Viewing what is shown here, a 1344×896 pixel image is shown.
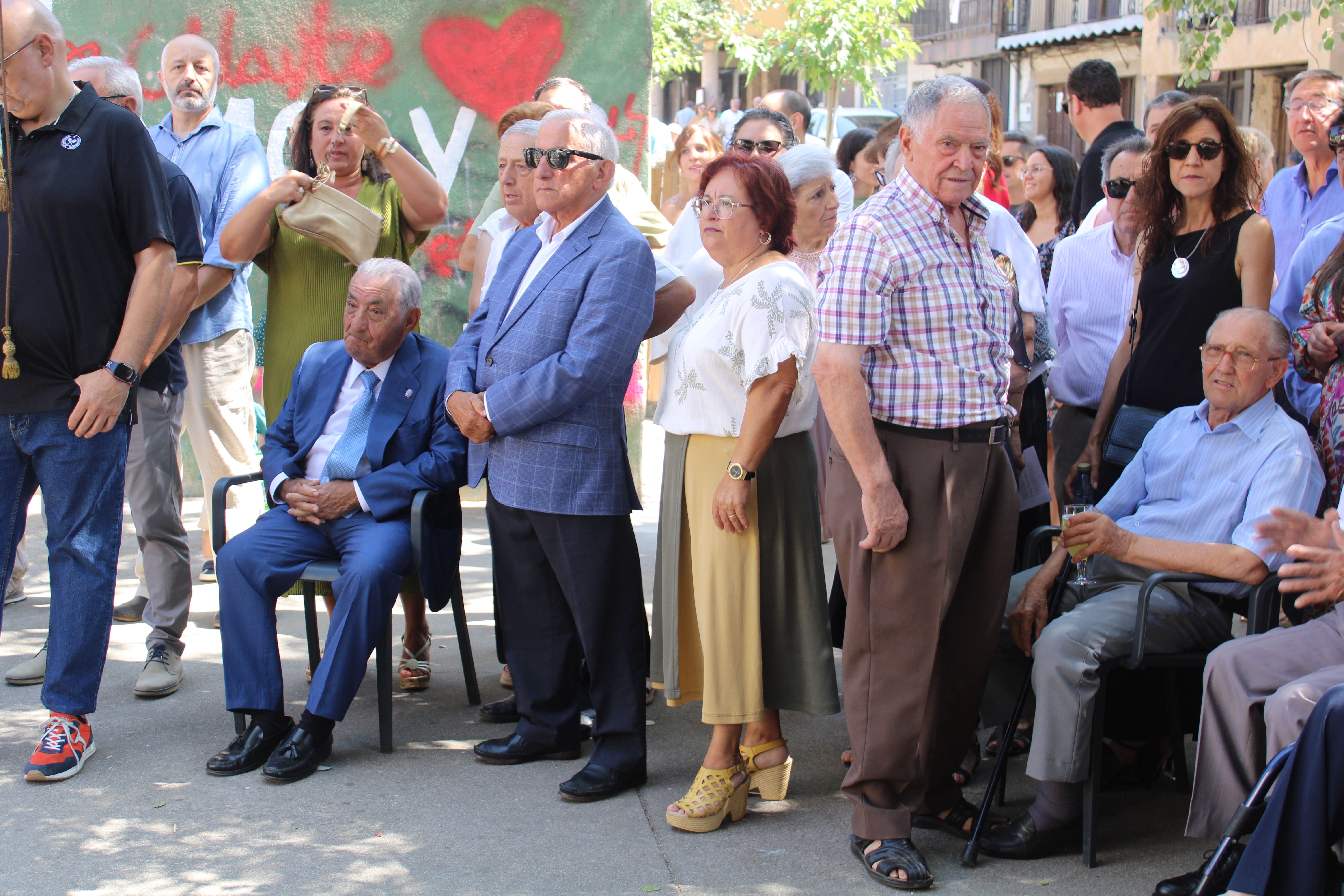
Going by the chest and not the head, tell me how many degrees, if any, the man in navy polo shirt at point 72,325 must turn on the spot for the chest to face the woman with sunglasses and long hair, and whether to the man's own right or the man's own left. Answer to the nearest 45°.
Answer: approximately 135° to the man's own left

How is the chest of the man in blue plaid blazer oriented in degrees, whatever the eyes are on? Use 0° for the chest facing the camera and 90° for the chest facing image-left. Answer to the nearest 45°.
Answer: approximately 45°

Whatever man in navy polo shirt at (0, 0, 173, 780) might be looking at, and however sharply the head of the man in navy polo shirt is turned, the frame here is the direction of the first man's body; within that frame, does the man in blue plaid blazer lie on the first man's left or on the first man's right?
on the first man's left

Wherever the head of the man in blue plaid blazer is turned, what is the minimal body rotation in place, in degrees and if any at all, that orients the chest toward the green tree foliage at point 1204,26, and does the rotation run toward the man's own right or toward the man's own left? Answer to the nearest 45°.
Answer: approximately 180°

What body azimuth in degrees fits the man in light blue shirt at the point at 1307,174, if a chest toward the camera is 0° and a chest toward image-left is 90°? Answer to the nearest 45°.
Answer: approximately 0°

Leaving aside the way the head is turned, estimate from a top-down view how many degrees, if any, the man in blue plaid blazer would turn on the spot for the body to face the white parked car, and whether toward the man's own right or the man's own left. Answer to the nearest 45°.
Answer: approximately 135° to the man's own right

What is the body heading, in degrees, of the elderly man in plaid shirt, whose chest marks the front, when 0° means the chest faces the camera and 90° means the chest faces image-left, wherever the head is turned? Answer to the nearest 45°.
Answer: approximately 315°

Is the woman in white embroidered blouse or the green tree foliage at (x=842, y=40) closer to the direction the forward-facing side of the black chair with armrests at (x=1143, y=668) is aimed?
the woman in white embroidered blouse

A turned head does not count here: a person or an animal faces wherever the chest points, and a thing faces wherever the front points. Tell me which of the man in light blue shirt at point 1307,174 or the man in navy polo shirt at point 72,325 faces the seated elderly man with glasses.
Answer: the man in light blue shirt

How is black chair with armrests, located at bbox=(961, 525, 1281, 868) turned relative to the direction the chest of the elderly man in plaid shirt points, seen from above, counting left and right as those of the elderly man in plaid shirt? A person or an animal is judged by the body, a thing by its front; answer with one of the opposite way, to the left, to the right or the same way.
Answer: to the right

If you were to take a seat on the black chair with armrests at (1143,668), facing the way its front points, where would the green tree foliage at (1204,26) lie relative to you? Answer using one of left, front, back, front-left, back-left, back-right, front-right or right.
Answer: back-right

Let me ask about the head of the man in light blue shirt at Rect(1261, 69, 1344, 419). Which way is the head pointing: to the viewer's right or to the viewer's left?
to the viewer's left

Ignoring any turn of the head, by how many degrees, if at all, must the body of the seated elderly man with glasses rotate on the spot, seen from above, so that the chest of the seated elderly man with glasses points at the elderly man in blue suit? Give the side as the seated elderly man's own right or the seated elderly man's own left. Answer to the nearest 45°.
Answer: approximately 45° to the seated elderly man's own right
